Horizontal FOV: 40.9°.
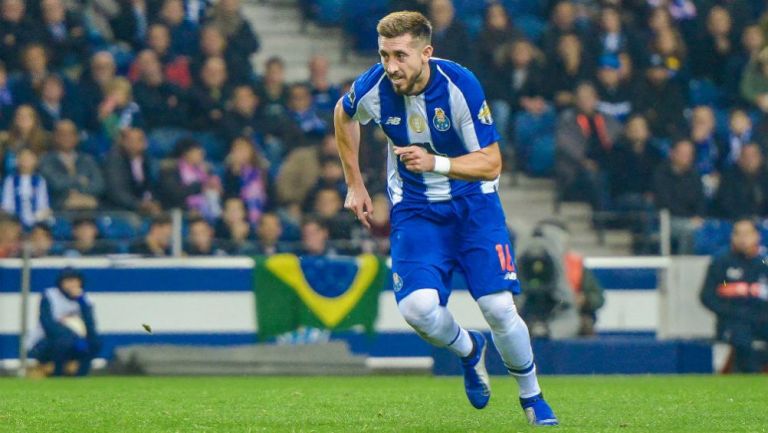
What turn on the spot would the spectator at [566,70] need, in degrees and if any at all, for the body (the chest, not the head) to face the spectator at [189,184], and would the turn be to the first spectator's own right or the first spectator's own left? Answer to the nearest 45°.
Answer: approximately 45° to the first spectator's own right

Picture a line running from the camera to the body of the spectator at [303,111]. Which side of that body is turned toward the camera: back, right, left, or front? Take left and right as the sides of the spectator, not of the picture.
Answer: front

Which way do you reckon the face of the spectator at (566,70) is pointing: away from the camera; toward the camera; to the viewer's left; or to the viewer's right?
toward the camera

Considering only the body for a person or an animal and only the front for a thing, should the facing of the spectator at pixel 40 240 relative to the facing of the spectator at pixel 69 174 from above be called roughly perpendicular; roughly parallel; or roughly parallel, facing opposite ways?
roughly parallel

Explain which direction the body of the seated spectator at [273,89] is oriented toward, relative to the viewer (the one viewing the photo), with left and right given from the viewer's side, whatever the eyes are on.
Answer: facing the viewer

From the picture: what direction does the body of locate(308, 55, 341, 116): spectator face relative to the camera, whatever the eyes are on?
toward the camera

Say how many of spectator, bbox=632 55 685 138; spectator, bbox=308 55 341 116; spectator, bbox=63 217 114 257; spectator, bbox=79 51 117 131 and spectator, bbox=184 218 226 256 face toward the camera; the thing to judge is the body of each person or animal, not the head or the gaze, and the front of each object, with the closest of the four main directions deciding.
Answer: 5

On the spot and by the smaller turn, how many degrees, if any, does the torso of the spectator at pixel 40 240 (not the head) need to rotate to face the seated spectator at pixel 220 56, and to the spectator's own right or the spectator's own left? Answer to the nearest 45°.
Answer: approximately 135° to the spectator's own left

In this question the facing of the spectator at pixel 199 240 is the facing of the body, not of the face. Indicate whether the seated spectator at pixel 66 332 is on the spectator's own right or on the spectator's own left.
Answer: on the spectator's own right

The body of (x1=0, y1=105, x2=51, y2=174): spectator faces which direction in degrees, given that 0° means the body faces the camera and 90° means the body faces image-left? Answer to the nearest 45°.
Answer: approximately 0°

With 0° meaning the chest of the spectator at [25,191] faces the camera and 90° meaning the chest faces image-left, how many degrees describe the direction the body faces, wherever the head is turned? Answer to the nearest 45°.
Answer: approximately 0°

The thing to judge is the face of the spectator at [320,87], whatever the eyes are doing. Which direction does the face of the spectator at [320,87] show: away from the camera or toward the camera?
toward the camera

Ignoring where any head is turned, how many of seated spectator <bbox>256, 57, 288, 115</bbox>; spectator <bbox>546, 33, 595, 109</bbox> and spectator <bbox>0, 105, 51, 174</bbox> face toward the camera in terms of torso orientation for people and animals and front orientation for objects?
3

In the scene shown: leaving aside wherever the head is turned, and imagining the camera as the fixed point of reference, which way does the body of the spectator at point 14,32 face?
toward the camera

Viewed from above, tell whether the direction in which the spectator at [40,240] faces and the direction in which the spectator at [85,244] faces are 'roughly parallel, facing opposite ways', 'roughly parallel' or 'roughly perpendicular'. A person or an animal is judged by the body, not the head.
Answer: roughly parallel

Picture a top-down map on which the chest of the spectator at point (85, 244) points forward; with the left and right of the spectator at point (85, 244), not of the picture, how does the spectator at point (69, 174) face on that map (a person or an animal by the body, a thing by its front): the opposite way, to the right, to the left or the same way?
the same way
